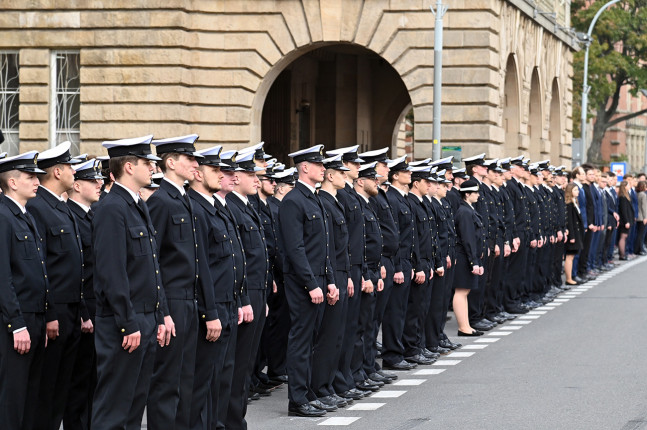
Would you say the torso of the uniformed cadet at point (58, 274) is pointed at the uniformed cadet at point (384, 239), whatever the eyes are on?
no

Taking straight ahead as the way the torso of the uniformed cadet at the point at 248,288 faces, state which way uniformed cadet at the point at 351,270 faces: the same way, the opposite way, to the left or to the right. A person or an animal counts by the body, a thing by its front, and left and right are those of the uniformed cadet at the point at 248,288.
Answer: the same way

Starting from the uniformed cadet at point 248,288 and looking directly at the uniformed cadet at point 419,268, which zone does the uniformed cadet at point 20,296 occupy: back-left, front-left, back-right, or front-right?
back-left

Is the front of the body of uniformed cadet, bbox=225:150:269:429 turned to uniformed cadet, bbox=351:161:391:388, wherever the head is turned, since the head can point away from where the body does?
no
